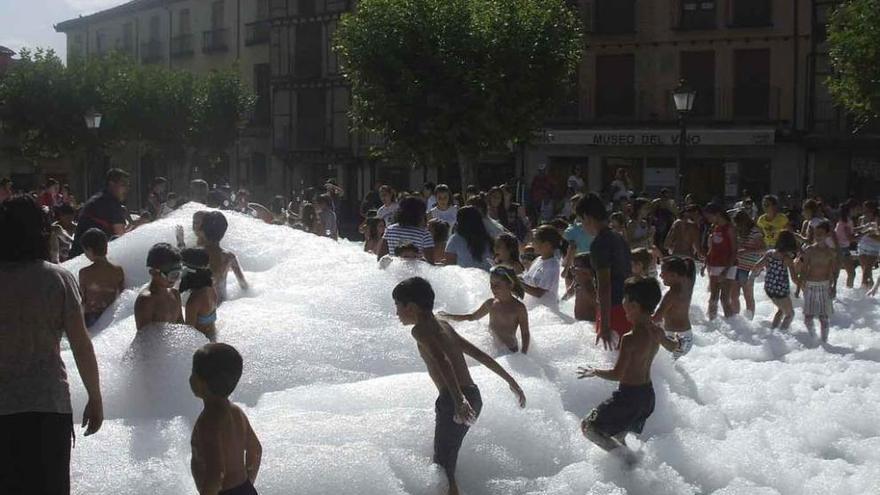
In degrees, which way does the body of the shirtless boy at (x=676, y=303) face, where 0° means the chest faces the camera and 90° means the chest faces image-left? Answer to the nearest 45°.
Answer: approximately 45°

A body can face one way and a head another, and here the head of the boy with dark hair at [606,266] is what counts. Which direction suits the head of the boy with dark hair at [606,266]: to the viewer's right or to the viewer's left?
to the viewer's left

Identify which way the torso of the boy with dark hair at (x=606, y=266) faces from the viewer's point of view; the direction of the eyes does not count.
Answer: to the viewer's left

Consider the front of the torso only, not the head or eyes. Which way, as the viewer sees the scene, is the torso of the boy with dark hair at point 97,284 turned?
away from the camera

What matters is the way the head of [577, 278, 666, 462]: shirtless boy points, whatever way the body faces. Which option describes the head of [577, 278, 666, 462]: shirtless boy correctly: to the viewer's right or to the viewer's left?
to the viewer's left
